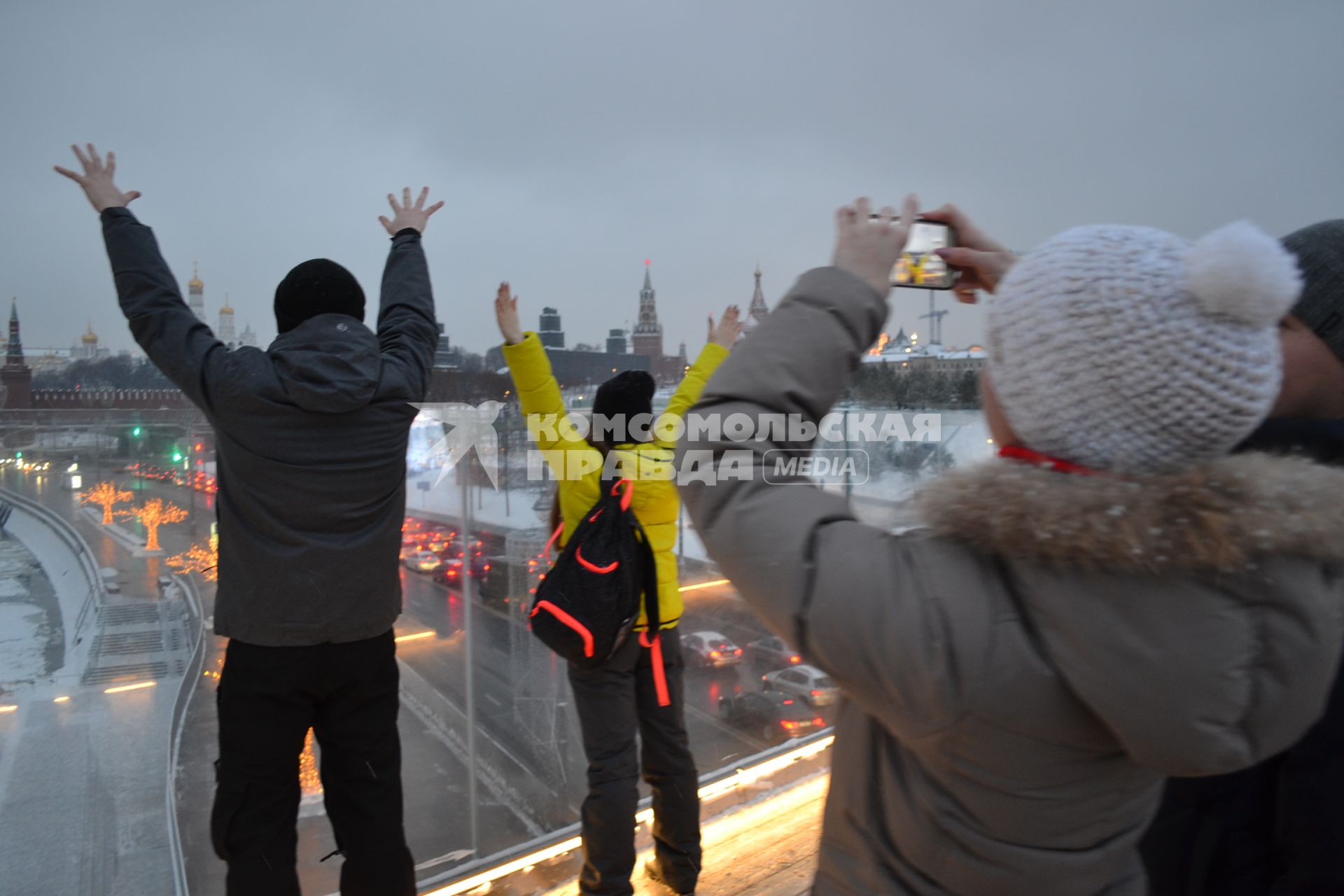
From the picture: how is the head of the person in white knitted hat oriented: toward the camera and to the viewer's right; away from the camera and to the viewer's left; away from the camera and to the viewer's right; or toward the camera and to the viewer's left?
away from the camera and to the viewer's left

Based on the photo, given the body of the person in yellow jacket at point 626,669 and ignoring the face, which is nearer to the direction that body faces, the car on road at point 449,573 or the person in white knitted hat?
the car on road

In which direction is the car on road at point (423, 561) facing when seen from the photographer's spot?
facing away from the viewer and to the left of the viewer

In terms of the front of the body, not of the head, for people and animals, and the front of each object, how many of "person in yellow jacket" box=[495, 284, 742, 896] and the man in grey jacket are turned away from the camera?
2

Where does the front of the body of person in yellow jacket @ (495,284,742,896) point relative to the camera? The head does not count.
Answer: away from the camera

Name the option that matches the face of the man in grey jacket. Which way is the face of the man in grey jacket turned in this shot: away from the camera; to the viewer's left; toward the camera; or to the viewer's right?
away from the camera

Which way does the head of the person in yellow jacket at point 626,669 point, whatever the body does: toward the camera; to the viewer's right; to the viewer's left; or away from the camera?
away from the camera

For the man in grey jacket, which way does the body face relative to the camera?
away from the camera

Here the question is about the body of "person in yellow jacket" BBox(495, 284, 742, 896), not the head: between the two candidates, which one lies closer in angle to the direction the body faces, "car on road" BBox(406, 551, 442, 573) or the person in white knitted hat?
the car on road

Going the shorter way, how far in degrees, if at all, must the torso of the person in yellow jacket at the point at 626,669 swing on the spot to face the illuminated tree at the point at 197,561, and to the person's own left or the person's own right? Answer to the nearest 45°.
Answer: approximately 90° to the person's own left
